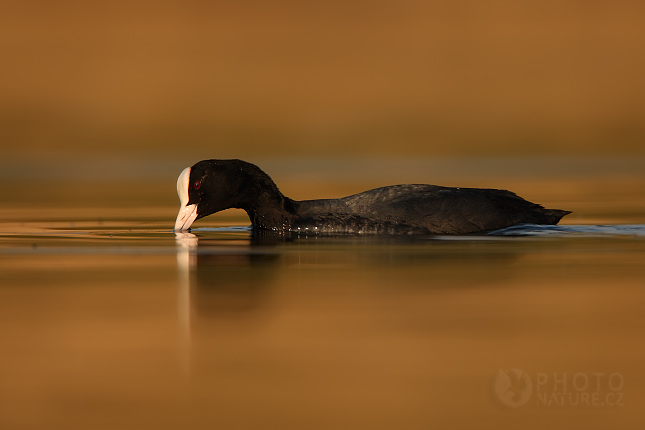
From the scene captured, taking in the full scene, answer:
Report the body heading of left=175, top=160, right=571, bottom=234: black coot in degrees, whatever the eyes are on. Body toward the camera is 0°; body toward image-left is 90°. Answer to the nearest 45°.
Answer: approximately 90°
